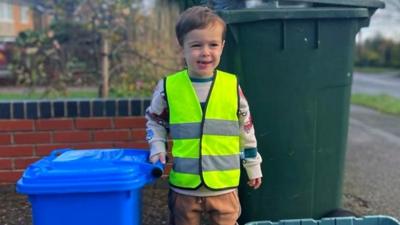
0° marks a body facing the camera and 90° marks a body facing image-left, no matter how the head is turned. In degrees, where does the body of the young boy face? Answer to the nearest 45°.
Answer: approximately 0°

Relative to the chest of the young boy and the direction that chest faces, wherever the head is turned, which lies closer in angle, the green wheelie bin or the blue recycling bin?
the blue recycling bin

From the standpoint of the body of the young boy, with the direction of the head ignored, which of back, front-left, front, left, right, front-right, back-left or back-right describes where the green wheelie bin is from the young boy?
back-left

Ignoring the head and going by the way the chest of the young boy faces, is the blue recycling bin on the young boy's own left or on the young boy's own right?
on the young boy's own right
